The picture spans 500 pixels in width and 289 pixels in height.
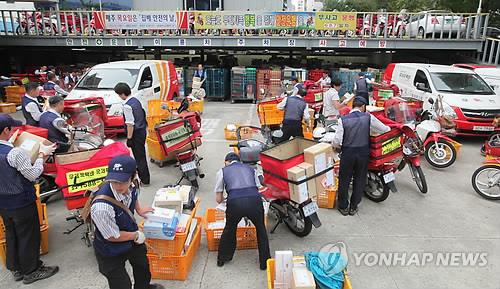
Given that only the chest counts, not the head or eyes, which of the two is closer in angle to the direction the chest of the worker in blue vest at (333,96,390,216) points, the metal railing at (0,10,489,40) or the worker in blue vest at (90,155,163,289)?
the metal railing

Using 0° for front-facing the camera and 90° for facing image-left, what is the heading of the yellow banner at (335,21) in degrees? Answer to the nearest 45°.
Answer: approximately 0°

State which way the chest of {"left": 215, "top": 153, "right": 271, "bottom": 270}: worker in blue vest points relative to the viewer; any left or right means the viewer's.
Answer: facing away from the viewer

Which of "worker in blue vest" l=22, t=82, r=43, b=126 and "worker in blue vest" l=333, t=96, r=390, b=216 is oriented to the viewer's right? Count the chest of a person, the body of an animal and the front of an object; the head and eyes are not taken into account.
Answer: "worker in blue vest" l=22, t=82, r=43, b=126

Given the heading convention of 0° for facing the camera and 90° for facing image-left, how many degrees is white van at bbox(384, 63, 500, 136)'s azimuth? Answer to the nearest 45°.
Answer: approximately 315°

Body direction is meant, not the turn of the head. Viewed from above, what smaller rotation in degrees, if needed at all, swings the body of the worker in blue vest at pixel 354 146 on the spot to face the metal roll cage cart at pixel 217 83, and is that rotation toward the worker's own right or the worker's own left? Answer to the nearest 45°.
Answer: approximately 45° to the worker's own left

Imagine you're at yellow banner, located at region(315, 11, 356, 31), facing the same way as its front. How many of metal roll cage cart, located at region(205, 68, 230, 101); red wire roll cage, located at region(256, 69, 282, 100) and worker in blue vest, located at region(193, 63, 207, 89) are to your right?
3

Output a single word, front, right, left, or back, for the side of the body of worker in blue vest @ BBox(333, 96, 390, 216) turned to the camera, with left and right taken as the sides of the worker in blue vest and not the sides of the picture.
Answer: back

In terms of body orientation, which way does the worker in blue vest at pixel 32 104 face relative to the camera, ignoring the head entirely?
to the viewer's right

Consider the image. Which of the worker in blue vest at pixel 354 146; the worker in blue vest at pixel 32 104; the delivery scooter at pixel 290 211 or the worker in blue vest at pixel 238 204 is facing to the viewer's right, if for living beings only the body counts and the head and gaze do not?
the worker in blue vest at pixel 32 104
